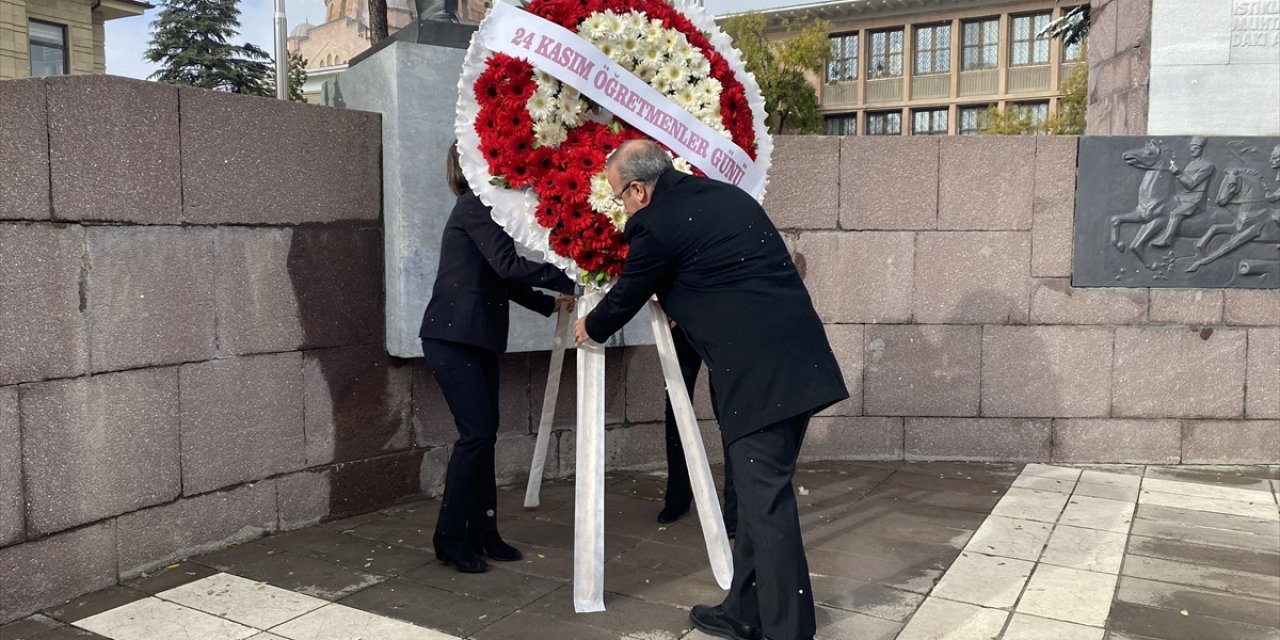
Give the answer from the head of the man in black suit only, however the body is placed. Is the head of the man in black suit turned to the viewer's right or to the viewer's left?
to the viewer's left

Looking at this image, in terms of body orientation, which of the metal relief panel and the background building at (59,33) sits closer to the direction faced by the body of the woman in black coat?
the metal relief panel

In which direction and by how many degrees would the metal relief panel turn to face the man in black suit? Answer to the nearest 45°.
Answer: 0° — it already faces them

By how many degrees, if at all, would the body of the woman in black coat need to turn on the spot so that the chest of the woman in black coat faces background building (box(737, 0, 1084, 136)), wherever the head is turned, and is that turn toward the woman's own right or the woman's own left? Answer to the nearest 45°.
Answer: approximately 45° to the woman's own left

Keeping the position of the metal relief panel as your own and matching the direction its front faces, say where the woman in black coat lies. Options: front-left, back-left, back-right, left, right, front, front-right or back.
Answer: front-right

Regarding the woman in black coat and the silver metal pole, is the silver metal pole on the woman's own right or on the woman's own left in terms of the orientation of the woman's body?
on the woman's own left

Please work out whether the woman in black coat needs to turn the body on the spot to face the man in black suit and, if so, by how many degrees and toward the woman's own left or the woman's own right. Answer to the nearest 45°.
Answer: approximately 45° to the woman's own right

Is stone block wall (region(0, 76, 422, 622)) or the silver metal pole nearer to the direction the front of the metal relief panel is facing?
the stone block wall

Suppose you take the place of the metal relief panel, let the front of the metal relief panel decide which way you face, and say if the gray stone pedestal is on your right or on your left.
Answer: on your right

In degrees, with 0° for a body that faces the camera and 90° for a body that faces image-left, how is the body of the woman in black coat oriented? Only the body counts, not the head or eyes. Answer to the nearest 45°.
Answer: approximately 270°
